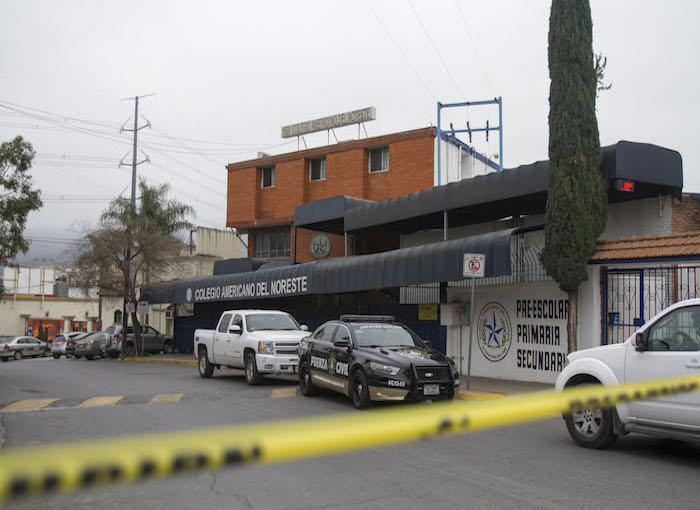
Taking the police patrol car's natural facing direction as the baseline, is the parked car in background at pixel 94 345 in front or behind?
behind

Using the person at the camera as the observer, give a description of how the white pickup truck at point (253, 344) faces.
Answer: facing the viewer and to the right of the viewer

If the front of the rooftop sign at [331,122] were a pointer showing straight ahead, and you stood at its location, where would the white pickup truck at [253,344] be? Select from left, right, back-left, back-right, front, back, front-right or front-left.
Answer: front-left

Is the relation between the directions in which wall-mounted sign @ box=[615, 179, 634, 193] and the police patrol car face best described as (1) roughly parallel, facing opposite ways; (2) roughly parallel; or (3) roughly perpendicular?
roughly perpendicular

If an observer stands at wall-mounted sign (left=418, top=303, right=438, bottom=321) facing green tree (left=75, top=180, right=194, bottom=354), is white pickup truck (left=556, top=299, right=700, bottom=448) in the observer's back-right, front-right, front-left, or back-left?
back-left

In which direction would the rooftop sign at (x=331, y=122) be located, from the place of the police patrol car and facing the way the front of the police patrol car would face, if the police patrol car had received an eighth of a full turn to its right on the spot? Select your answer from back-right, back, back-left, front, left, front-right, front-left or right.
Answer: back

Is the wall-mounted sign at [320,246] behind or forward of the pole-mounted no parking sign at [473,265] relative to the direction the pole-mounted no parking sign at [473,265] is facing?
behind

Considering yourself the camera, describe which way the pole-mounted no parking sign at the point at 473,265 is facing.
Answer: facing the viewer

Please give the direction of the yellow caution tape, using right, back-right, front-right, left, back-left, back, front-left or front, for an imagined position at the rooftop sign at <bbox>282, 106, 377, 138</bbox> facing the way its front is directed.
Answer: front-left

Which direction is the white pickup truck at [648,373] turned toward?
to the viewer's left

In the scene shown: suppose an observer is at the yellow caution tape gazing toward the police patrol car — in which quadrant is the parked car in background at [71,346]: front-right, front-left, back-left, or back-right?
front-left

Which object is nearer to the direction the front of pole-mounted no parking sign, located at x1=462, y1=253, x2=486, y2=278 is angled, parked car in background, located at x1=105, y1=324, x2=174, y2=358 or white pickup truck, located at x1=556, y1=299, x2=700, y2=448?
the white pickup truck

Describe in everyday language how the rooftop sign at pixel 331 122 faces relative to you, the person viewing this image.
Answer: facing the viewer and to the left of the viewer

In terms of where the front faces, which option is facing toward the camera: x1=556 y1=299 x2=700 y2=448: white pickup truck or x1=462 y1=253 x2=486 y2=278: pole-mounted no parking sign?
the pole-mounted no parking sign

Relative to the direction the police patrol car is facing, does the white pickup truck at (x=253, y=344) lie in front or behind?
behind

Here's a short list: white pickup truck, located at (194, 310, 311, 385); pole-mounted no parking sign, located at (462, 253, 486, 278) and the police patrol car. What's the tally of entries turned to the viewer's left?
0
